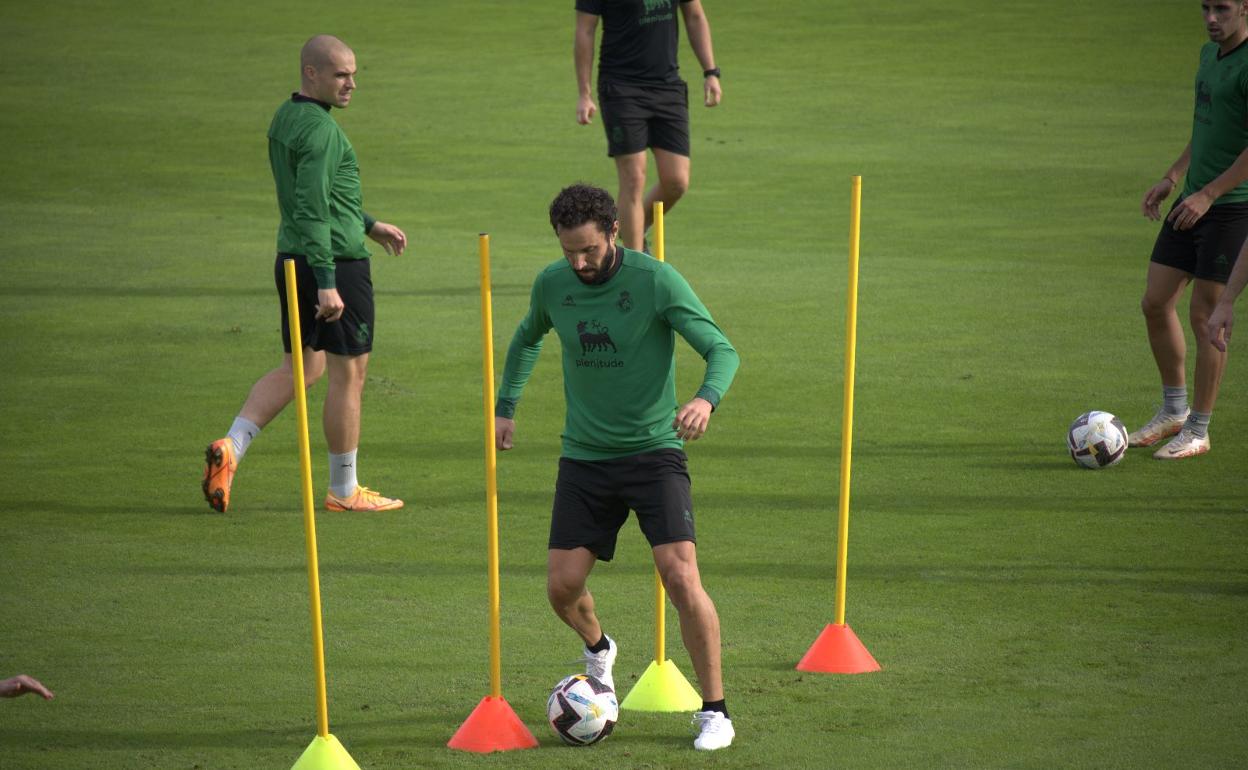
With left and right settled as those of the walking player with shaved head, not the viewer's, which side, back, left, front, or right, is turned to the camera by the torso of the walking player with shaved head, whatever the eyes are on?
right

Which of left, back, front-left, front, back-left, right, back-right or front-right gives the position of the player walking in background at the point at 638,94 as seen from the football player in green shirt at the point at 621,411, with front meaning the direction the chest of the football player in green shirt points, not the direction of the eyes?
back

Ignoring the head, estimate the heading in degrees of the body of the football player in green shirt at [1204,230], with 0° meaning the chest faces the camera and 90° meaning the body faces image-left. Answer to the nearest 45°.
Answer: approximately 45°

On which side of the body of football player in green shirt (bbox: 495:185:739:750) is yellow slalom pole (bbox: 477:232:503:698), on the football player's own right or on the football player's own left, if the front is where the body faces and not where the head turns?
on the football player's own right

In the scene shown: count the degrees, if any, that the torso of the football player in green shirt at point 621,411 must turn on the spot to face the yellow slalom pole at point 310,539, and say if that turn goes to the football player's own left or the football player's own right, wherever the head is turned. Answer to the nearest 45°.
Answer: approximately 45° to the football player's own right

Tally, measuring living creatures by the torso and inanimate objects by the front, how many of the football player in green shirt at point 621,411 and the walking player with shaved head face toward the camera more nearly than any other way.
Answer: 1

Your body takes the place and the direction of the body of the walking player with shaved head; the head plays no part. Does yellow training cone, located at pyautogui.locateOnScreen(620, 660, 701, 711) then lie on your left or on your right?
on your right

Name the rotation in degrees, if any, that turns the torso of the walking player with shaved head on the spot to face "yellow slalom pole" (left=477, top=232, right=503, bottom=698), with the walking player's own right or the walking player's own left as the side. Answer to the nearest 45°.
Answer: approximately 90° to the walking player's own right

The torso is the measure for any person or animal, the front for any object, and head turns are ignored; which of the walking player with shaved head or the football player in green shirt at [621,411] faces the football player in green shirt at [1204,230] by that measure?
the walking player with shaved head

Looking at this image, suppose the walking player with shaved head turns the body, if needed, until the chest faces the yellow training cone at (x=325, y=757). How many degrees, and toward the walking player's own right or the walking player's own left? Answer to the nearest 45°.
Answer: approximately 90° to the walking player's own right

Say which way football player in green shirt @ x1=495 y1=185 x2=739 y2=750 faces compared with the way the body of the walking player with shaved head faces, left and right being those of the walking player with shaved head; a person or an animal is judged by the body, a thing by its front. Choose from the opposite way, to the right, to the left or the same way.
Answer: to the right
